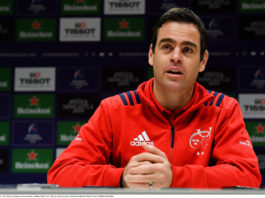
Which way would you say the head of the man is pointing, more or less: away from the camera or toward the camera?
toward the camera

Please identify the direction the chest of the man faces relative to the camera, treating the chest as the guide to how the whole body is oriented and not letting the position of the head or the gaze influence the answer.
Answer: toward the camera
